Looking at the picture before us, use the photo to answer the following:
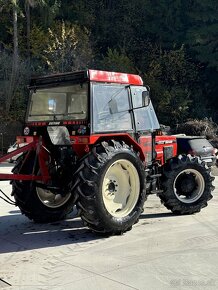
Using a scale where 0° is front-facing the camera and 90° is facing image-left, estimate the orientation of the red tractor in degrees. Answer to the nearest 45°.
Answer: approximately 225°

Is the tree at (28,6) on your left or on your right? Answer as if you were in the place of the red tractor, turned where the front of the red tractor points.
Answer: on your left

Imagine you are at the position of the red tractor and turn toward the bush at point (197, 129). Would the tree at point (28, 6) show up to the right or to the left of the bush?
left

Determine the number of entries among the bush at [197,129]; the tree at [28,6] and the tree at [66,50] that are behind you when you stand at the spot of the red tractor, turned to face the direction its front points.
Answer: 0

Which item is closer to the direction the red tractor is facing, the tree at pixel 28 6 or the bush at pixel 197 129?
the bush

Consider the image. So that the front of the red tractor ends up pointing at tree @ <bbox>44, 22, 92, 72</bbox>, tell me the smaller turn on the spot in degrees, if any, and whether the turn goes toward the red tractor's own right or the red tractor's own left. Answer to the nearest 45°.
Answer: approximately 45° to the red tractor's own left

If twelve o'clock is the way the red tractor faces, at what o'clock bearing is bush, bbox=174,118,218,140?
The bush is roughly at 11 o'clock from the red tractor.

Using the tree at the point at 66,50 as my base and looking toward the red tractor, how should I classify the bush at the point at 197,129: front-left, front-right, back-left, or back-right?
front-left
